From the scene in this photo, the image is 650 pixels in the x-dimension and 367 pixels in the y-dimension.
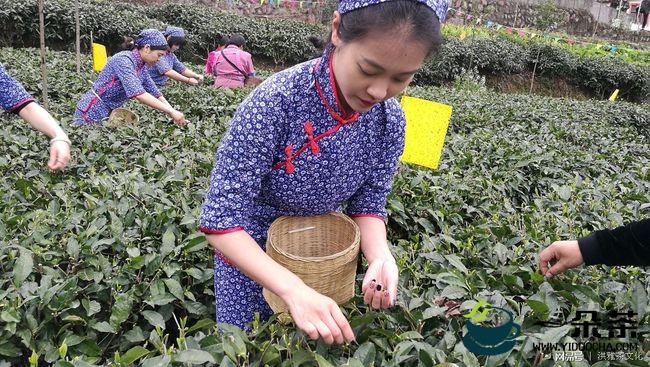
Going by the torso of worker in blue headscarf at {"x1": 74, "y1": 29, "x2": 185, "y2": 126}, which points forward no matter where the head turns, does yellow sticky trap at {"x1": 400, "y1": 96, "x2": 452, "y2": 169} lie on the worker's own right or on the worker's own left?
on the worker's own right

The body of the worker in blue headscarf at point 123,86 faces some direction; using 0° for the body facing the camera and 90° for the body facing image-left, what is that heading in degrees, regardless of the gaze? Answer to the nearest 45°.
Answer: approximately 270°
